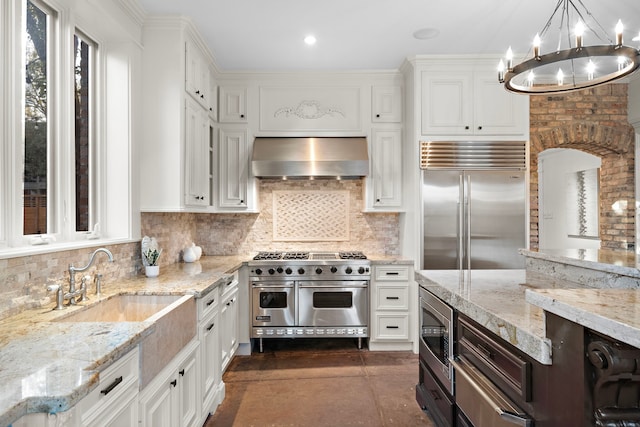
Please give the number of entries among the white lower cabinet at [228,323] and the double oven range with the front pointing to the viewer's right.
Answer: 1

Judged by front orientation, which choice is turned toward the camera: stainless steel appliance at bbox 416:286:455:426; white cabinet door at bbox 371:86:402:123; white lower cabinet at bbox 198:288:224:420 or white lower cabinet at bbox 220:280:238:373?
the white cabinet door

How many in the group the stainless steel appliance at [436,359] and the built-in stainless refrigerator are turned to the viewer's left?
1

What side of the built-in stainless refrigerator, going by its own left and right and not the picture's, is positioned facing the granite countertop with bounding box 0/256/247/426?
right

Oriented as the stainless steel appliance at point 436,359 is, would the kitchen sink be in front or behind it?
in front

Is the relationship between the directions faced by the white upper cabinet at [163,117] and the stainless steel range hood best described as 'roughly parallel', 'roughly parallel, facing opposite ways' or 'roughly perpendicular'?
roughly perpendicular

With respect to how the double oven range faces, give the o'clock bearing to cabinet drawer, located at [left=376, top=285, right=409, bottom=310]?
The cabinet drawer is roughly at 9 o'clock from the double oven range.

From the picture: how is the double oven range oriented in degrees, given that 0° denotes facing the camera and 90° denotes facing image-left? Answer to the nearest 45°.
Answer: approximately 0°

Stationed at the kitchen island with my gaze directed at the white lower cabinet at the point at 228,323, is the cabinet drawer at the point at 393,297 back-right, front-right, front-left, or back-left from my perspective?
front-right

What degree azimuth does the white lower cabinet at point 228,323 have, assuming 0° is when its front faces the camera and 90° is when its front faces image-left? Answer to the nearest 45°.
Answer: approximately 270°

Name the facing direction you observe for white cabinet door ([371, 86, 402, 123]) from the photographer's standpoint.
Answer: facing the viewer

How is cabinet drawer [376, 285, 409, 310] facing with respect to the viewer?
toward the camera

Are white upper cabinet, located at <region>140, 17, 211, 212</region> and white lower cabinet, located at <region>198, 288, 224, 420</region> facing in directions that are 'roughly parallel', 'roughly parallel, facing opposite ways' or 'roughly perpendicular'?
roughly parallel

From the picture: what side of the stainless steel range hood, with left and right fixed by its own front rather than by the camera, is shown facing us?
front

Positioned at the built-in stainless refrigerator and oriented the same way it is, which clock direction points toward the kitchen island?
The kitchen island is roughly at 12 o'clock from the built-in stainless refrigerator.
